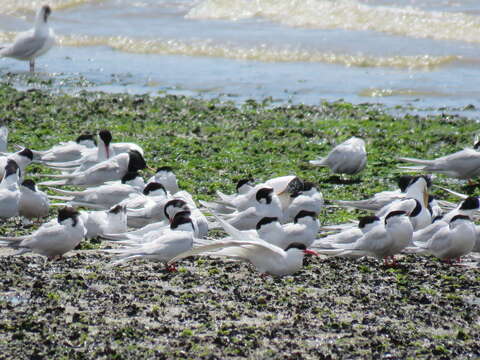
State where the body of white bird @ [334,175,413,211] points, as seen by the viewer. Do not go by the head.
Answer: to the viewer's right

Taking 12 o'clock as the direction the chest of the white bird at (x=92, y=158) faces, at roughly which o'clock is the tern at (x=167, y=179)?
The tern is roughly at 2 o'clock from the white bird.

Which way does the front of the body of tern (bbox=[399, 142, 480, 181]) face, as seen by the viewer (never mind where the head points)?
to the viewer's right

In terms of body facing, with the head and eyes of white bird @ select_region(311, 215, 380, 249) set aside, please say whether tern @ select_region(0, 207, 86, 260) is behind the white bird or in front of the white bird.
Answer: behind

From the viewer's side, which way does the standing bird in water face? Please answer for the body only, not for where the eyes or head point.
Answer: to the viewer's right

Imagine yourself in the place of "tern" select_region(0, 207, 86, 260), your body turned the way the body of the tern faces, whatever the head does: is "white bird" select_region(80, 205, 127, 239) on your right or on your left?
on your left

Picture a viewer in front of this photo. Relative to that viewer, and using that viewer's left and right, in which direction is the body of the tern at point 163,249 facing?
facing to the right of the viewer

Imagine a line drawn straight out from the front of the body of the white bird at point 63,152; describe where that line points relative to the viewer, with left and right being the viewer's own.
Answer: facing to the right of the viewer

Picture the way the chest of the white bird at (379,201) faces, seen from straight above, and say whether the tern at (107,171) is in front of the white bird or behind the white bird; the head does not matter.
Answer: behind

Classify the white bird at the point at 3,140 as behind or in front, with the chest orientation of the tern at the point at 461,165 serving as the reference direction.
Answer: behind

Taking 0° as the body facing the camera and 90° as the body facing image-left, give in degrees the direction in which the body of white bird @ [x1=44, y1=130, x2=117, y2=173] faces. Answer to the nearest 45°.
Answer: approximately 270°

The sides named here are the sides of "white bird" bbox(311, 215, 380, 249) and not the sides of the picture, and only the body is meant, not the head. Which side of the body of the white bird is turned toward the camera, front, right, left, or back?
right

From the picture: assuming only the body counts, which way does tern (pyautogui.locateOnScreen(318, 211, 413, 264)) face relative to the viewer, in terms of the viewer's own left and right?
facing to the right of the viewer

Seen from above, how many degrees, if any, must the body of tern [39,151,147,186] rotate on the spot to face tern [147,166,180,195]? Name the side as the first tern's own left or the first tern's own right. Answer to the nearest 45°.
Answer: approximately 45° to the first tern's own right

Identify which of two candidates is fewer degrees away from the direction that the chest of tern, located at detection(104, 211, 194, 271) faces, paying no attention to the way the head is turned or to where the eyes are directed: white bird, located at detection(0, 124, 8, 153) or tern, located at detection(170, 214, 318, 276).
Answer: the tern

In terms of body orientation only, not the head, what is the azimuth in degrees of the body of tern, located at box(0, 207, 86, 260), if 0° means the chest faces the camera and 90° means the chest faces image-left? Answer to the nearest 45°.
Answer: approximately 270°

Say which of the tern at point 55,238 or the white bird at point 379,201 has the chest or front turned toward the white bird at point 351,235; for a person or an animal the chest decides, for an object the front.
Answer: the tern
